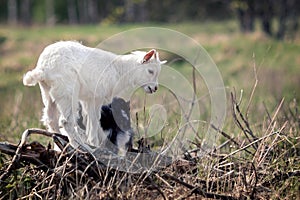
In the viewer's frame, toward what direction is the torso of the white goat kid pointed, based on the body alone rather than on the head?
to the viewer's right
